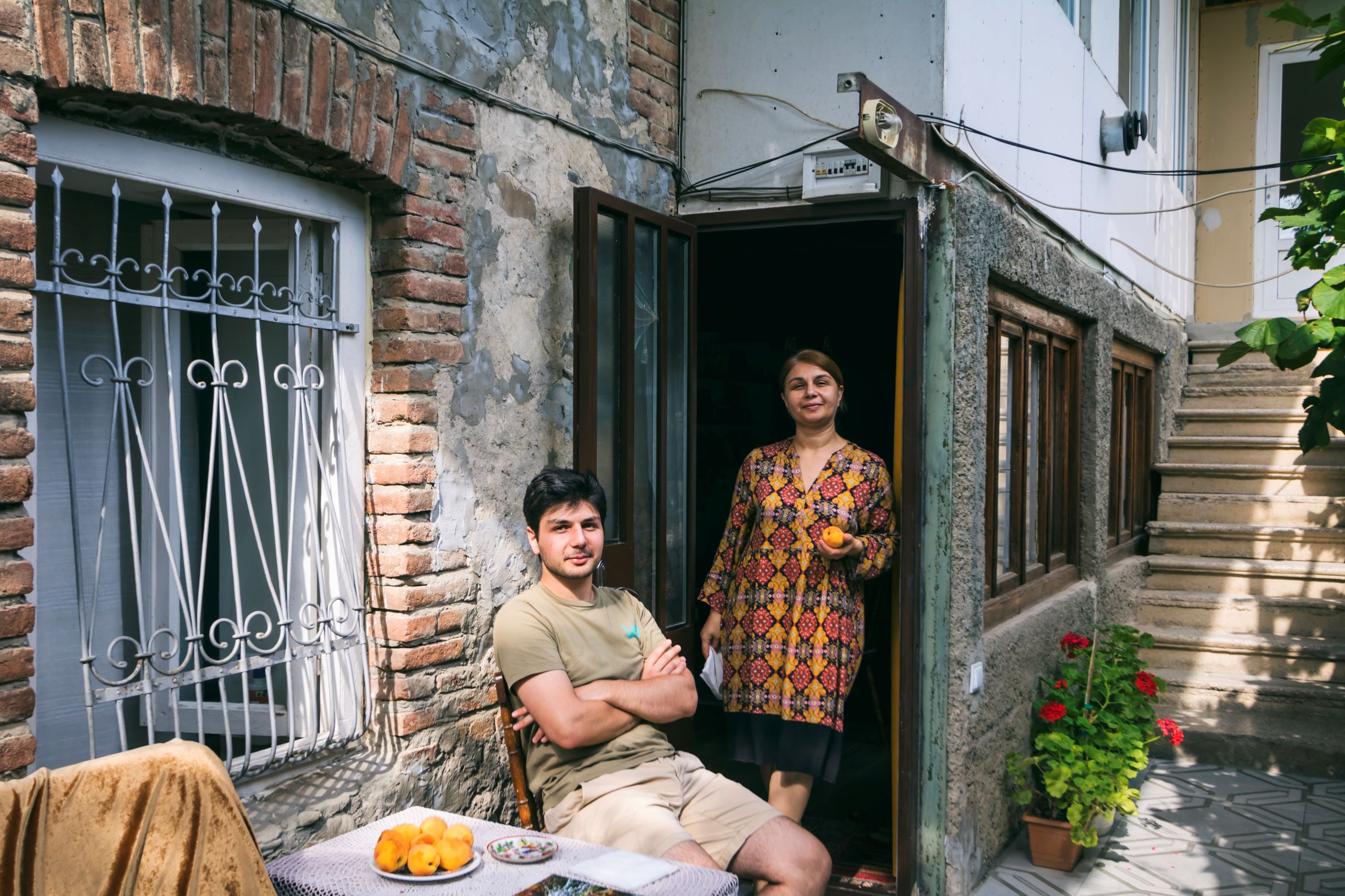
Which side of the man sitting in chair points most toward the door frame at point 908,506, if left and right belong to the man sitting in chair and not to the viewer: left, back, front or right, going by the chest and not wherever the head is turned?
left

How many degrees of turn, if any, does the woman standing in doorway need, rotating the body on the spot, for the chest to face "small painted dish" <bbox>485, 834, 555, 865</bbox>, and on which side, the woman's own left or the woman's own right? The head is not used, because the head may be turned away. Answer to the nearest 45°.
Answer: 0° — they already face it

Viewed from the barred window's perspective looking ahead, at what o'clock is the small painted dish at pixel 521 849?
The small painted dish is roughly at 12 o'clock from the barred window.

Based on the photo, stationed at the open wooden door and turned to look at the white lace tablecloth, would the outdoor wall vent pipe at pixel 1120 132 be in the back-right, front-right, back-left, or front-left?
back-left

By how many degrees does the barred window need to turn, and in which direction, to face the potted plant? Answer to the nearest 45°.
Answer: approximately 45° to its left

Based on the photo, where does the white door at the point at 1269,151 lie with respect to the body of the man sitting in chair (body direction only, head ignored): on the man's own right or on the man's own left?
on the man's own left

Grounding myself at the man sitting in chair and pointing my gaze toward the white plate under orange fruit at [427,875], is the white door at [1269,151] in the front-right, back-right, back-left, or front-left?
back-left
